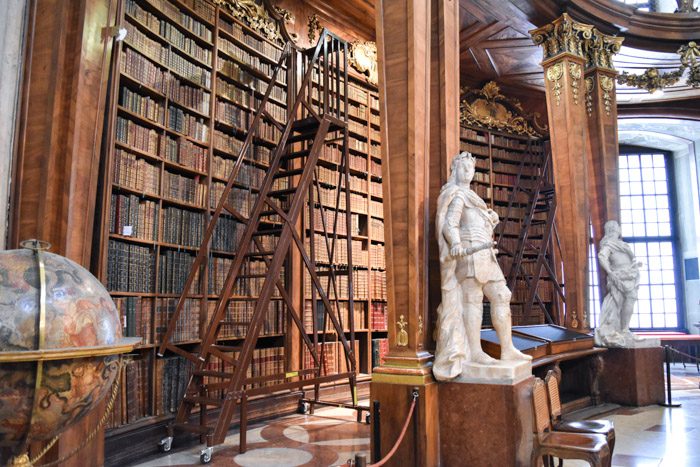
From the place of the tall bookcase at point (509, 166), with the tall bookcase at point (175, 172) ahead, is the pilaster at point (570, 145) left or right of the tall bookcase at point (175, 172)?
left

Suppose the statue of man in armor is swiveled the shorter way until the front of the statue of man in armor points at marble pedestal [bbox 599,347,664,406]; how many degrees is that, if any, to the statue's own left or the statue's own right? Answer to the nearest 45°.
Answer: approximately 90° to the statue's own left

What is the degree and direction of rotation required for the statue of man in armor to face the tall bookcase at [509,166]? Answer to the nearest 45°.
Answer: approximately 135° to its left

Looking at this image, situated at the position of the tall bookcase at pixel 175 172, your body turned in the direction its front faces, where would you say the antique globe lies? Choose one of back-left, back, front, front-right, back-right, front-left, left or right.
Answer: front-right

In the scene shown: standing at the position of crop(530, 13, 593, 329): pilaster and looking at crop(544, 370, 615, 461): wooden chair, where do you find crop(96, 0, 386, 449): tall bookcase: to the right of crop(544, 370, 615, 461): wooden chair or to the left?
right

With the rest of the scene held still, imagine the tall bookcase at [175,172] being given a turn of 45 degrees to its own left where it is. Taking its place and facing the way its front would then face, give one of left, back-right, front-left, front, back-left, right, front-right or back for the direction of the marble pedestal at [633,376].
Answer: front

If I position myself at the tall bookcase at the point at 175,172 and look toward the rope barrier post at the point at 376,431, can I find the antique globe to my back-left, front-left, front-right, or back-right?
front-right

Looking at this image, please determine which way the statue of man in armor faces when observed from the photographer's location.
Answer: facing the viewer and to the right of the viewer
